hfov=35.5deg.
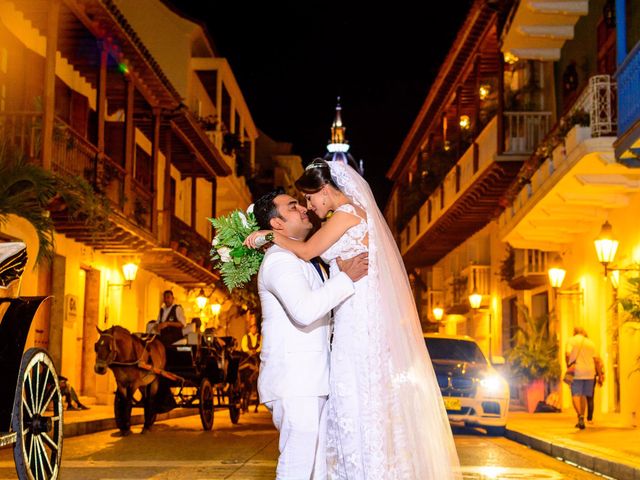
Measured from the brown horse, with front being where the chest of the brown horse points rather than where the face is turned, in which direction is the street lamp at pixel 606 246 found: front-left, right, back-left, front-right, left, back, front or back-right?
back-left

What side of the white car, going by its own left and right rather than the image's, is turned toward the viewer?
front

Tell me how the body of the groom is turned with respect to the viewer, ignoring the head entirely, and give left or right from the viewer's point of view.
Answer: facing to the right of the viewer

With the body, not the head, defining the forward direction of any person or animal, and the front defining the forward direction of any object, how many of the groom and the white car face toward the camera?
1

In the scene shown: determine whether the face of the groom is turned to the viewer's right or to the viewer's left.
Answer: to the viewer's right

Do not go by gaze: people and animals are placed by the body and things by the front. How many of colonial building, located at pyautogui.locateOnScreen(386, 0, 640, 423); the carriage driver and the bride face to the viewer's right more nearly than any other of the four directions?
0

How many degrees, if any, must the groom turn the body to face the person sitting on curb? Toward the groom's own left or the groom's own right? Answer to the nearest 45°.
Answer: approximately 90° to the groom's own left

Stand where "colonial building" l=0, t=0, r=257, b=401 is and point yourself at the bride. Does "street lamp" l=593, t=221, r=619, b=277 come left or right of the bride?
left

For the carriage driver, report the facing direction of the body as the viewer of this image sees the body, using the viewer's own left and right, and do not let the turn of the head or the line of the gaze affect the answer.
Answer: facing the viewer and to the left of the viewer

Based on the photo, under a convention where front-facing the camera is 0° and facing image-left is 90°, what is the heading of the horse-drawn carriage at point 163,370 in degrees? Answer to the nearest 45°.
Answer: approximately 45°

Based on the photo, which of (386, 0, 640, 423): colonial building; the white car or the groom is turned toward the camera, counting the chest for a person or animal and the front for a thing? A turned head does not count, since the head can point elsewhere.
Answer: the white car

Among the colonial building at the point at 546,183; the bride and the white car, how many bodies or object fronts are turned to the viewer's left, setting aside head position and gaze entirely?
2

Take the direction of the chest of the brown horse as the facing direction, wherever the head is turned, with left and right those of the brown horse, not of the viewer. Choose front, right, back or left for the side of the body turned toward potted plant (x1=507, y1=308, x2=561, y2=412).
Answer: back

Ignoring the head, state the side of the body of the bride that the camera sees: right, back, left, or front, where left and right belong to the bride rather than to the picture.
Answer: left

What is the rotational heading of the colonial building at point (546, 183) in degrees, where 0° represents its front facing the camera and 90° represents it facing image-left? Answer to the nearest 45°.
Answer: approximately 90°

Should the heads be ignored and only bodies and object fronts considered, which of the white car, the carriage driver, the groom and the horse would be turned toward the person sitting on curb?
the horse

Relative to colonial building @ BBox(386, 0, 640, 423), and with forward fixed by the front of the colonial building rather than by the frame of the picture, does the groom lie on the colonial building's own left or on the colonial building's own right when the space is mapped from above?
on the colonial building's own left

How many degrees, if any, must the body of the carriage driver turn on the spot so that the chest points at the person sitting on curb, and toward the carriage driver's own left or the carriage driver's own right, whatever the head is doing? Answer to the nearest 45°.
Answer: approximately 90° to the carriage driver's own right
